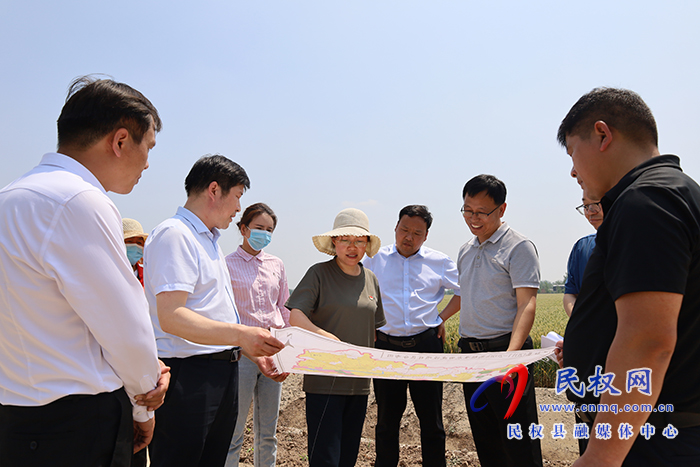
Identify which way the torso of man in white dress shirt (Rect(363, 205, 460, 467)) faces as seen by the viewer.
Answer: toward the camera

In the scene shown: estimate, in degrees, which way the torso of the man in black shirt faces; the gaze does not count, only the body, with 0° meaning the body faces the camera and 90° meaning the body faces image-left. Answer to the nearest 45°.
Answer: approximately 90°

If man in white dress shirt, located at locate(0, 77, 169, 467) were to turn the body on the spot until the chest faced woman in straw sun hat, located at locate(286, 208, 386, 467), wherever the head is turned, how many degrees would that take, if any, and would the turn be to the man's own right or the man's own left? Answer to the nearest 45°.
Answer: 0° — they already face them

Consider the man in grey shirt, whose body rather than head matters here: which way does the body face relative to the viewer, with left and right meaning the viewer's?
facing the viewer and to the left of the viewer

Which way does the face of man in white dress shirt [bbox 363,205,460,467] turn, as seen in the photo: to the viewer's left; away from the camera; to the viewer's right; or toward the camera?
toward the camera

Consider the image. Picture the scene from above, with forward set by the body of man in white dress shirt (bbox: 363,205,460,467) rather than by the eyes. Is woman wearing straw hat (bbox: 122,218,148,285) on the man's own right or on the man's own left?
on the man's own right

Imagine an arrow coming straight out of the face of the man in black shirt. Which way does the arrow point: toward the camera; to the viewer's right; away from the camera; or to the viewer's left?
to the viewer's left

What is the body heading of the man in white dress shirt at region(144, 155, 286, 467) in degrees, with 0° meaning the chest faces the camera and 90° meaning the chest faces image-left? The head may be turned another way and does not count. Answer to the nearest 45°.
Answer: approximately 270°

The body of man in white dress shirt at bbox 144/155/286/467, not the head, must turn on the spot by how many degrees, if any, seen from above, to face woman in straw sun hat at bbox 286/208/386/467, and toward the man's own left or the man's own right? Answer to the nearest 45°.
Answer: approximately 45° to the man's own left
